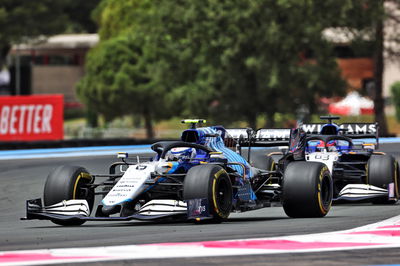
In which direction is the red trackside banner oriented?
toward the camera

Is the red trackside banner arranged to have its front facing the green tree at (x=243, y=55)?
no

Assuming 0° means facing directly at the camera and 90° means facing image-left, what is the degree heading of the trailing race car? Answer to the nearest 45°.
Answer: approximately 0°

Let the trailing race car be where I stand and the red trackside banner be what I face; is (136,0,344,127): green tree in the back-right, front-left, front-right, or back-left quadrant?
front-right

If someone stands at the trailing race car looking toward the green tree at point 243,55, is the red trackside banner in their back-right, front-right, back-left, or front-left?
front-left

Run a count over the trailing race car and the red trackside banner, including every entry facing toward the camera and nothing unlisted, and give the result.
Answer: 2

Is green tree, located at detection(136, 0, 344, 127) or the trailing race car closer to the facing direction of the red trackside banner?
the trailing race car

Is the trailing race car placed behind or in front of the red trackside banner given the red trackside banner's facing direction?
in front
